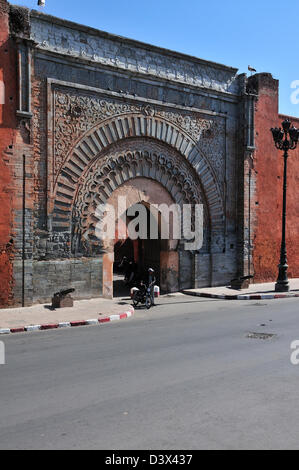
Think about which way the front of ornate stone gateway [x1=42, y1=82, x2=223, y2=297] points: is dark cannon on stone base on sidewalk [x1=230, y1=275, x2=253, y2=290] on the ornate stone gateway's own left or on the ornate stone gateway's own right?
on the ornate stone gateway's own left

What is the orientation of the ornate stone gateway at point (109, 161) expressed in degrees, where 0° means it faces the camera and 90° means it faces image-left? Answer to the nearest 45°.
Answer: approximately 315°
